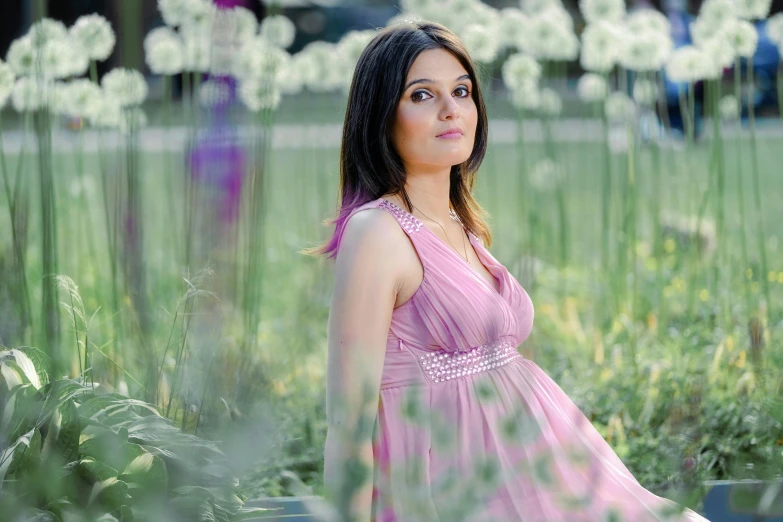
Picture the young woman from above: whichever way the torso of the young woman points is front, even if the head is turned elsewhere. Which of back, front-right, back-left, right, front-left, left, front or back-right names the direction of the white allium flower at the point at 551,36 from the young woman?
back-left

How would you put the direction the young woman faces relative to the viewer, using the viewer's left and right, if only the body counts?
facing the viewer and to the right of the viewer

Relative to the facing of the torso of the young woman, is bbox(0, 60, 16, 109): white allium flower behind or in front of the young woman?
behind

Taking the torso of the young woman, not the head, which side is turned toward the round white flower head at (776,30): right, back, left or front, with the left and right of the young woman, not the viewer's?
left

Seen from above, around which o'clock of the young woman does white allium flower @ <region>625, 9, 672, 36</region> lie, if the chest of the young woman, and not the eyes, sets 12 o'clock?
The white allium flower is roughly at 8 o'clock from the young woman.

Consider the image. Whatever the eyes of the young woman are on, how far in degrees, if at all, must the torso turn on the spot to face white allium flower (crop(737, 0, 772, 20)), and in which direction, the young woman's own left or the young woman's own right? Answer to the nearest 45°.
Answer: approximately 90° to the young woman's own left

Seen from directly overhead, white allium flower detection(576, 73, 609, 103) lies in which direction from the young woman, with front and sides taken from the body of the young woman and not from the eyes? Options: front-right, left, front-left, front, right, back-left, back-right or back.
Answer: back-left

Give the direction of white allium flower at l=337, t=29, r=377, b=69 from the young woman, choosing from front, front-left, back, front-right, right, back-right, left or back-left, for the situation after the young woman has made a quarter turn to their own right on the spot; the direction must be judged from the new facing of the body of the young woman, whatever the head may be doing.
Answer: back-right

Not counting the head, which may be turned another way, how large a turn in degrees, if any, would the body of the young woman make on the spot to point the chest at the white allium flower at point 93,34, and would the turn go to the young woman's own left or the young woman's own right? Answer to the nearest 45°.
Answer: approximately 180°

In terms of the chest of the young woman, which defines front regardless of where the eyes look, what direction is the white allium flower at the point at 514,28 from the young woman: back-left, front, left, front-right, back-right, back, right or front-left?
back-left

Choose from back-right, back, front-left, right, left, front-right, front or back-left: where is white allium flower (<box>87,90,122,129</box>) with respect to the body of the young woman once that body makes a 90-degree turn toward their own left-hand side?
left
